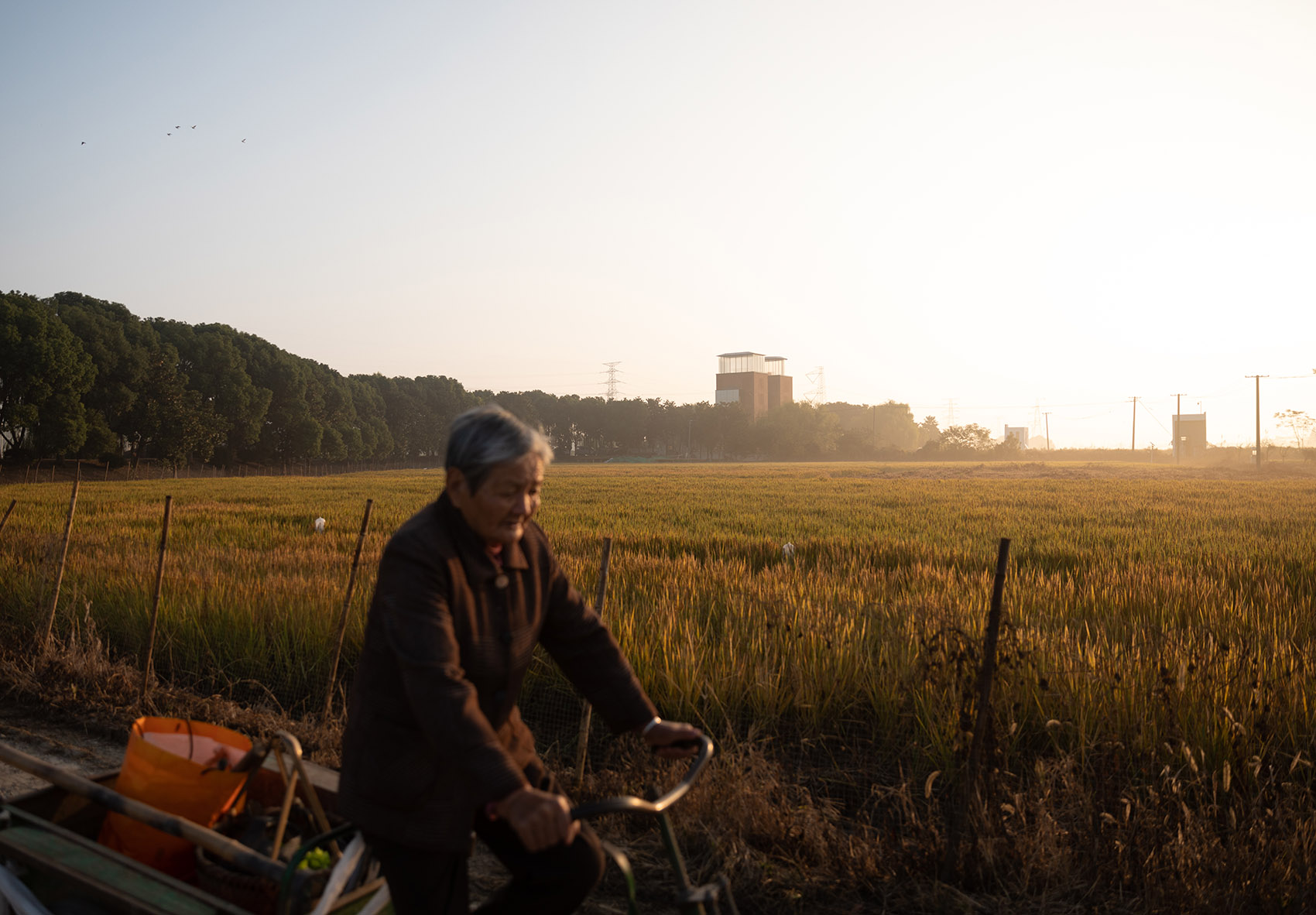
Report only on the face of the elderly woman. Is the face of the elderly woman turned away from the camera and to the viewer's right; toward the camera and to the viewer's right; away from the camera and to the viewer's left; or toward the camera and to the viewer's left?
toward the camera and to the viewer's right

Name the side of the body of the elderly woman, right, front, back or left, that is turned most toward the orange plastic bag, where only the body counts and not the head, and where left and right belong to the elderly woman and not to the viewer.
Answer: back

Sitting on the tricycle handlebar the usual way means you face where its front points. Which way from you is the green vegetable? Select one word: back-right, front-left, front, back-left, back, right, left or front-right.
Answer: back

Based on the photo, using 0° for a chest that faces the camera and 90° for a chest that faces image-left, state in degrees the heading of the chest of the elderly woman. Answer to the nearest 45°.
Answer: approximately 315°

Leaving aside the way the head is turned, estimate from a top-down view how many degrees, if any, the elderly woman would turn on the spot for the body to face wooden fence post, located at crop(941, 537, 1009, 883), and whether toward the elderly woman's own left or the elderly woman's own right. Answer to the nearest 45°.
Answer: approximately 90° to the elderly woman's own left

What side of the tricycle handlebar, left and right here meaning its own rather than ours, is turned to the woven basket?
back

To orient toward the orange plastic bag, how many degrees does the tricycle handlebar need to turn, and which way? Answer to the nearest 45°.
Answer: approximately 180°

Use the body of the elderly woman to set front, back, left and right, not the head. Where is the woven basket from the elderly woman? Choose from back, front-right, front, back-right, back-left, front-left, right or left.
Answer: back

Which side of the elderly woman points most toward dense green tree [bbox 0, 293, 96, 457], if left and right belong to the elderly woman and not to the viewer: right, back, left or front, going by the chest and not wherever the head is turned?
back

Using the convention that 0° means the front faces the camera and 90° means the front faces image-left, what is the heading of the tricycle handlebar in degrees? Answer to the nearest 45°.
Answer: approximately 315°
